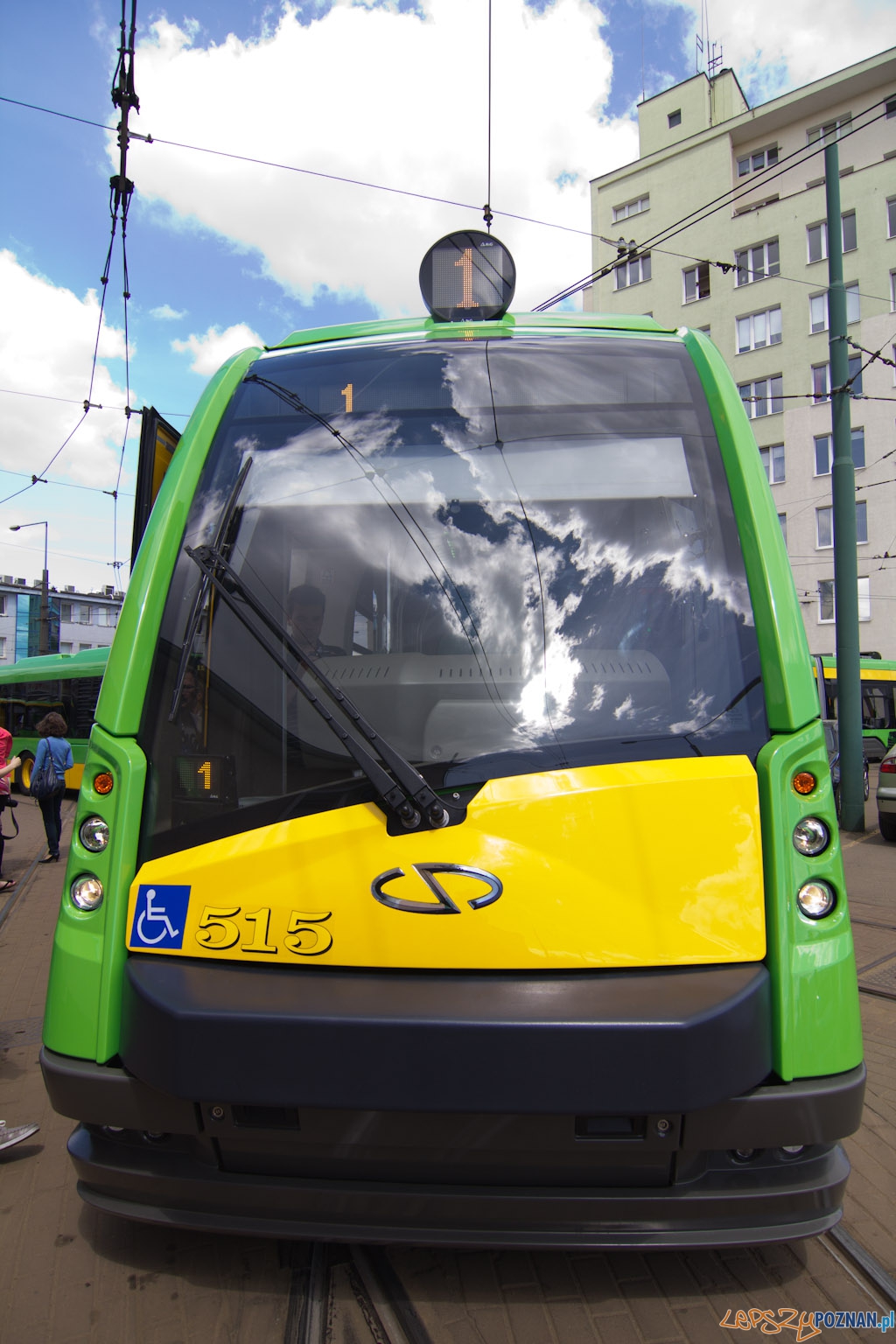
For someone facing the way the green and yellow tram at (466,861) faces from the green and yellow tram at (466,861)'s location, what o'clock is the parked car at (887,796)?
The parked car is roughly at 7 o'clock from the green and yellow tram.

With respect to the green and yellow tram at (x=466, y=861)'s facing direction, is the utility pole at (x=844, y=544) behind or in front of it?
behind

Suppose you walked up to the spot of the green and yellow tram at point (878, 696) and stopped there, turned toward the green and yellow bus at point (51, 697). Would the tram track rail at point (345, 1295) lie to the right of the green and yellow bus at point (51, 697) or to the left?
left

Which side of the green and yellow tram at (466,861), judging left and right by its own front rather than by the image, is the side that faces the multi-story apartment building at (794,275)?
back

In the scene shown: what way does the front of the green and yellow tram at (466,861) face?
toward the camera

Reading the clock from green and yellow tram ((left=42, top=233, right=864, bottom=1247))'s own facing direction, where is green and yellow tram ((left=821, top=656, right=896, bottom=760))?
green and yellow tram ((left=821, top=656, right=896, bottom=760)) is roughly at 7 o'clock from green and yellow tram ((left=42, top=233, right=864, bottom=1247)).

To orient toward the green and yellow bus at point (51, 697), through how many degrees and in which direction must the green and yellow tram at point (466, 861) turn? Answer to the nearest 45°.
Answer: approximately 135° to its right

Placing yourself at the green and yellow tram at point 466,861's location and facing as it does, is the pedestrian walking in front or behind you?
behind

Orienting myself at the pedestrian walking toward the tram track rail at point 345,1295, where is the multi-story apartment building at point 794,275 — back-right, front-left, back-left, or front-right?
back-left
